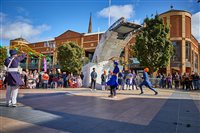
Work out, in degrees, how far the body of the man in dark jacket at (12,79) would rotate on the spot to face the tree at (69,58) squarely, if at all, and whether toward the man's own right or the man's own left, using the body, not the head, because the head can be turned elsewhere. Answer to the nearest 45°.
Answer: approximately 45° to the man's own left

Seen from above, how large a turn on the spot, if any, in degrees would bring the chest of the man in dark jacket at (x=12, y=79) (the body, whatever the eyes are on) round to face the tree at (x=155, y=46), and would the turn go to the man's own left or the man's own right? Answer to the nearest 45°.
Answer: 0° — they already face it

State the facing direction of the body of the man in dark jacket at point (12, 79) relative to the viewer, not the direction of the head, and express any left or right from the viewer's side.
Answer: facing away from the viewer and to the right of the viewer
